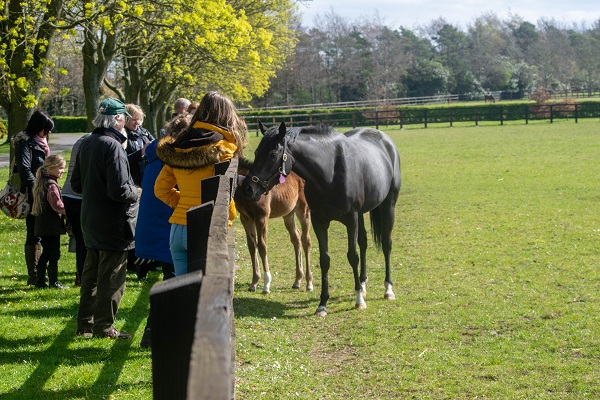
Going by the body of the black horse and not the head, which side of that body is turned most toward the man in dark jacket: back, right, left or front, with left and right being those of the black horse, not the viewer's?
front

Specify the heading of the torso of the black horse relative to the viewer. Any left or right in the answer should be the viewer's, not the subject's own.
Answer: facing the viewer and to the left of the viewer

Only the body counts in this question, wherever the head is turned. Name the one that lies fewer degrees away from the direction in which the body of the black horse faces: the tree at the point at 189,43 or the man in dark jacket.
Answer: the man in dark jacket

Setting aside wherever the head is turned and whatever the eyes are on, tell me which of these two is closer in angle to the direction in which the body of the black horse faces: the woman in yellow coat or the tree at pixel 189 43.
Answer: the woman in yellow coat

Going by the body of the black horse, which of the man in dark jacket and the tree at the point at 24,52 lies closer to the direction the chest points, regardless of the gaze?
the man in dark jacket

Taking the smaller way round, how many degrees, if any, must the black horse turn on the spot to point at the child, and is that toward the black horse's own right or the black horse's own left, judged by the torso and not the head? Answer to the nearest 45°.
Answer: approximately 45° to the black horse's own right

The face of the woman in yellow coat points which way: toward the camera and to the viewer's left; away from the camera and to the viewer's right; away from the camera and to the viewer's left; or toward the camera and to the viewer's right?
away from the camera and to the viewer's right

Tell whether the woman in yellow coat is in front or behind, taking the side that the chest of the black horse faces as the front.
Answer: in front

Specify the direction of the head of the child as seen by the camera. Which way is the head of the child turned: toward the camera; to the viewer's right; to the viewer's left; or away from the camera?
to the viewer's right

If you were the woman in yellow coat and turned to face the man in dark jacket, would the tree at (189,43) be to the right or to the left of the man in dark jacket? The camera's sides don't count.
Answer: right

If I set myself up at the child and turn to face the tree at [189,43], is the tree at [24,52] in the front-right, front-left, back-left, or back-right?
front-left
